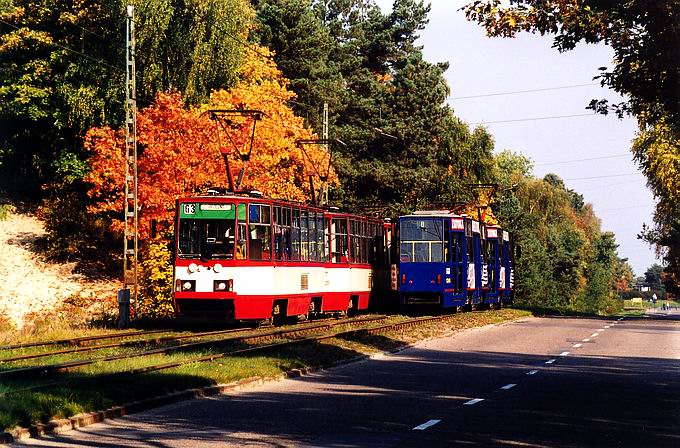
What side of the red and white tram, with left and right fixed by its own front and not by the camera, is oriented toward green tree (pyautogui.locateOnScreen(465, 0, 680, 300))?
left

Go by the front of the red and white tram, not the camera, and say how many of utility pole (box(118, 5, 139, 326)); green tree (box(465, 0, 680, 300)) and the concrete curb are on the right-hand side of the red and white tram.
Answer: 1

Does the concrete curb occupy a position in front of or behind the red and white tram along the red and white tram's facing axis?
in front

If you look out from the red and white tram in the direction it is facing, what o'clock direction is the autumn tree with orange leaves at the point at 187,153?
The autumn tree with orange leaves is roughly at 4 o'clock from the red and white tram.

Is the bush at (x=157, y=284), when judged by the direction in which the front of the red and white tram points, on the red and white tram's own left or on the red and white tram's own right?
on the red and white tram's own right

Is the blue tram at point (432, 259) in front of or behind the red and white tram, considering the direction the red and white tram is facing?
behind

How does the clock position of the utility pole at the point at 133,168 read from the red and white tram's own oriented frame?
The utility pole is roughly at 1 o'clock from the red and white tram.

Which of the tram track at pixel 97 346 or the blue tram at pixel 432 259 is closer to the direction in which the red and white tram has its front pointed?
the tram track

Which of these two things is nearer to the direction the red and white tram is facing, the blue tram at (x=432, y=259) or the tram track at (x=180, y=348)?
the tram track

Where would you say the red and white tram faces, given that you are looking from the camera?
facing the viewer and to the left of the viewer

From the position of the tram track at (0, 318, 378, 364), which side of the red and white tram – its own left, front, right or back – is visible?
front
